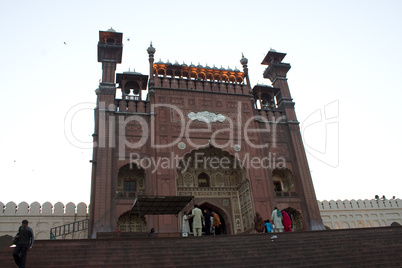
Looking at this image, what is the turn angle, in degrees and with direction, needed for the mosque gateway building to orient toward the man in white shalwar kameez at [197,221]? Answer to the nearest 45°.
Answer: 0° — it already faces them

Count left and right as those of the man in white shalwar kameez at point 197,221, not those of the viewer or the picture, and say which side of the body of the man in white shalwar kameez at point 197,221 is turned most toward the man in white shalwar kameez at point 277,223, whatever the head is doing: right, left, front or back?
right

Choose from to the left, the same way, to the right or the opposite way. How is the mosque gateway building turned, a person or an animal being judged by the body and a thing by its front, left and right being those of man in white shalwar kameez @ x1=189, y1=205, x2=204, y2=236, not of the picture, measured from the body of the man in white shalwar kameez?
the opposite way

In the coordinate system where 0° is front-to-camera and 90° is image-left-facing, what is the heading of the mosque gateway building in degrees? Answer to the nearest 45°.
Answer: approximately 0°

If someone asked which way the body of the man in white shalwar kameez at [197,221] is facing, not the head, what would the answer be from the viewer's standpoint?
away from the camera

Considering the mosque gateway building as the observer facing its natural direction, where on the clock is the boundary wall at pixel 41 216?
The boundary wall is roughly at 3 o'clock from the mosque gateway building.

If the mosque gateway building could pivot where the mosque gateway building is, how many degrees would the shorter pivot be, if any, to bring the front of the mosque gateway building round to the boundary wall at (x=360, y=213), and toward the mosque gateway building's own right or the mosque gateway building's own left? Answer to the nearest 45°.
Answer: approximately 135° to the mosque gateway building's own left

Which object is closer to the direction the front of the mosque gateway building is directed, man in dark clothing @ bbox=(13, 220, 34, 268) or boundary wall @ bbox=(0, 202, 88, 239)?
the man in dark clothing

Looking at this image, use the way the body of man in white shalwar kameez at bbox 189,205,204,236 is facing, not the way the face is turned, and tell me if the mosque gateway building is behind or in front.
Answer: in front

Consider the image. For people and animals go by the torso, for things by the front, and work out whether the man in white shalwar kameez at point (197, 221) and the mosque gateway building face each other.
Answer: yes
